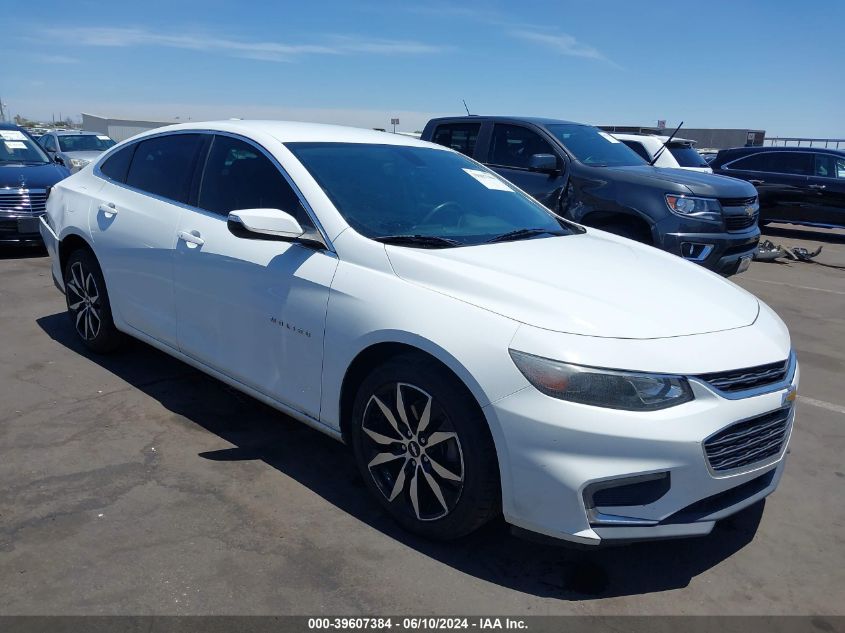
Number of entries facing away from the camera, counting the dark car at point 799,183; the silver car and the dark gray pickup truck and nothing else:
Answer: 0

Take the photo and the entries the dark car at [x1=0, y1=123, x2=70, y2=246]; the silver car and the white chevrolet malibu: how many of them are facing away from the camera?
0

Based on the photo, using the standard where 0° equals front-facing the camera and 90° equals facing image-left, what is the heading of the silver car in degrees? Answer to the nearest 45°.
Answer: approximately 315°

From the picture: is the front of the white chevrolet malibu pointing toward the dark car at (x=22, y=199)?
no

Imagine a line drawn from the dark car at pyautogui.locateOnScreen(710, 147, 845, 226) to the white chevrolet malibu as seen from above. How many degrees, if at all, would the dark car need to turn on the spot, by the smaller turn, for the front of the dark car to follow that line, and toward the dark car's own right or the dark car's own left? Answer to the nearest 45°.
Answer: approximately 90° to the dark car's own right

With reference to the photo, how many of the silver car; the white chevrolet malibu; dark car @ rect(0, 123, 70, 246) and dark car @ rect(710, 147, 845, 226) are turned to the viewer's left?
0

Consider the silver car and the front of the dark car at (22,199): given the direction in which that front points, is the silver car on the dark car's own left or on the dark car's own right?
on the dark car's own left

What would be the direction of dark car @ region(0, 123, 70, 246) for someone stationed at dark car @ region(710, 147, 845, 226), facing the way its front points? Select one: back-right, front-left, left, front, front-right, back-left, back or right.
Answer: back-right

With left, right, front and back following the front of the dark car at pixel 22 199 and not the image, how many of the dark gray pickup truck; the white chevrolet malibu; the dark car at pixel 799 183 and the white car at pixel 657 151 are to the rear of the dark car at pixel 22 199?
0

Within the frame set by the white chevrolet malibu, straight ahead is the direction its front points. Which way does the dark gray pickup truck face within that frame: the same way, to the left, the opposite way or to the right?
the same way

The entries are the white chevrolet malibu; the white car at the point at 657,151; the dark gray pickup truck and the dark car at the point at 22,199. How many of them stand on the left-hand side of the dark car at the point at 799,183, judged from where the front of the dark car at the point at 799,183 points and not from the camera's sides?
0

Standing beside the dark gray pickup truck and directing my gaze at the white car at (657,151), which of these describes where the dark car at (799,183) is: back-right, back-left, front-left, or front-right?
front-right

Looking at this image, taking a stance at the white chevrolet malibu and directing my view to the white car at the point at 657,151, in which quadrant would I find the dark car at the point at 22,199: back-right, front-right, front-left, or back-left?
front-left

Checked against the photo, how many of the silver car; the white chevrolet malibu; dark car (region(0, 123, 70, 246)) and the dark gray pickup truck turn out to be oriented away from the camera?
0

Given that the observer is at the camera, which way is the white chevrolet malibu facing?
facing the viewer and to the right of the viewer
